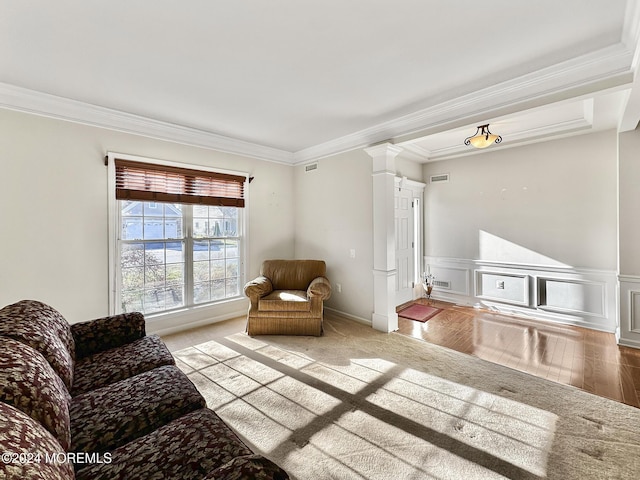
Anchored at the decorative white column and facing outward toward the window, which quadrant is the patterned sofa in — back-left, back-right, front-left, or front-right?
front-left

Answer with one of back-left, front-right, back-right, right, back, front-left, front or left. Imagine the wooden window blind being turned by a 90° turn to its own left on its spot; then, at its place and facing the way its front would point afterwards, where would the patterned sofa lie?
back-right

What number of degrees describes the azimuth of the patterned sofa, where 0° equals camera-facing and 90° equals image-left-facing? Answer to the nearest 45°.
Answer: approximately 270°

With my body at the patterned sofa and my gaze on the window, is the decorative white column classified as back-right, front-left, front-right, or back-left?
front-right

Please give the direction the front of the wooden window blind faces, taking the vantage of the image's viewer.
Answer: facing the viewer and to the right of the viewer

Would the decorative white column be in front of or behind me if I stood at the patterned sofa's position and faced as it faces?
in front

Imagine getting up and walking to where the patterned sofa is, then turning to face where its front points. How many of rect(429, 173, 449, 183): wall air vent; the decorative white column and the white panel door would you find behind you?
0

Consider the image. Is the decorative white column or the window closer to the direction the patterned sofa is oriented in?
the decorative white column

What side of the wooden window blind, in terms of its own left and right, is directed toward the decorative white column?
front

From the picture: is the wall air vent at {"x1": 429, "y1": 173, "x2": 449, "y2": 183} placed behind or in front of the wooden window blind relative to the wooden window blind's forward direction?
in front

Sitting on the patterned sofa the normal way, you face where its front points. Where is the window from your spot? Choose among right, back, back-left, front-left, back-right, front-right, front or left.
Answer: left

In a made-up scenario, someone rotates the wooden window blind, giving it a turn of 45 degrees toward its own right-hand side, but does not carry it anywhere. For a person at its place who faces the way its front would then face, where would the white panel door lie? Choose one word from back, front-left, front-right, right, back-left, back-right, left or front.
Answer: left
